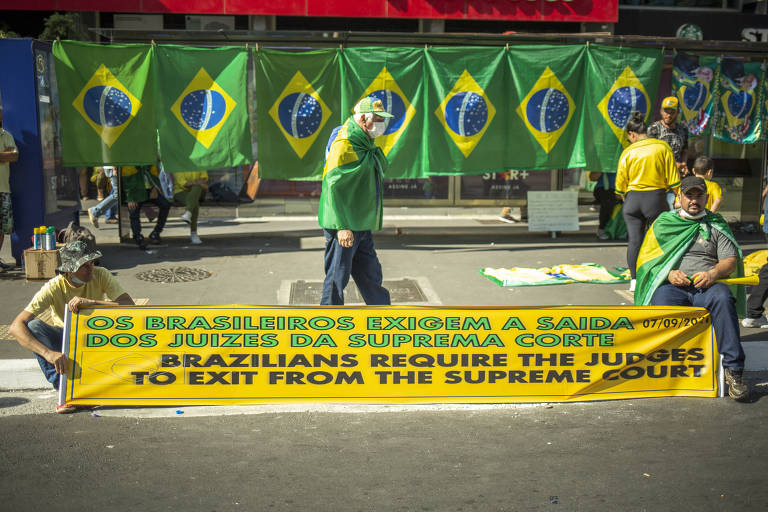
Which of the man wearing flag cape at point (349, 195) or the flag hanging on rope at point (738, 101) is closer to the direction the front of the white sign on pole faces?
the man wearing flag cape

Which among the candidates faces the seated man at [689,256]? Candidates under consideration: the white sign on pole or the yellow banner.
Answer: the white sign on pole

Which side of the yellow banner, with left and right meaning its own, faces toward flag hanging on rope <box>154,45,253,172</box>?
back

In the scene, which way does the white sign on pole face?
toward the camera

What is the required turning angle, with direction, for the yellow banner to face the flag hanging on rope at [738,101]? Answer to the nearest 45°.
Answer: approximately 135° to its left

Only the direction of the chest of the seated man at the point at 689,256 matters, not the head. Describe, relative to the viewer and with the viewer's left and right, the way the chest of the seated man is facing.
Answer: facing the viewer

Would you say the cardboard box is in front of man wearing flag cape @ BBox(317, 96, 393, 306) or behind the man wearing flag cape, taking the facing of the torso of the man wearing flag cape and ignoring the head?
behind

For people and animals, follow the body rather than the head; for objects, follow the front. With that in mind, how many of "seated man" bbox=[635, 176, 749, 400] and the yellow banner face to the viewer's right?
0
